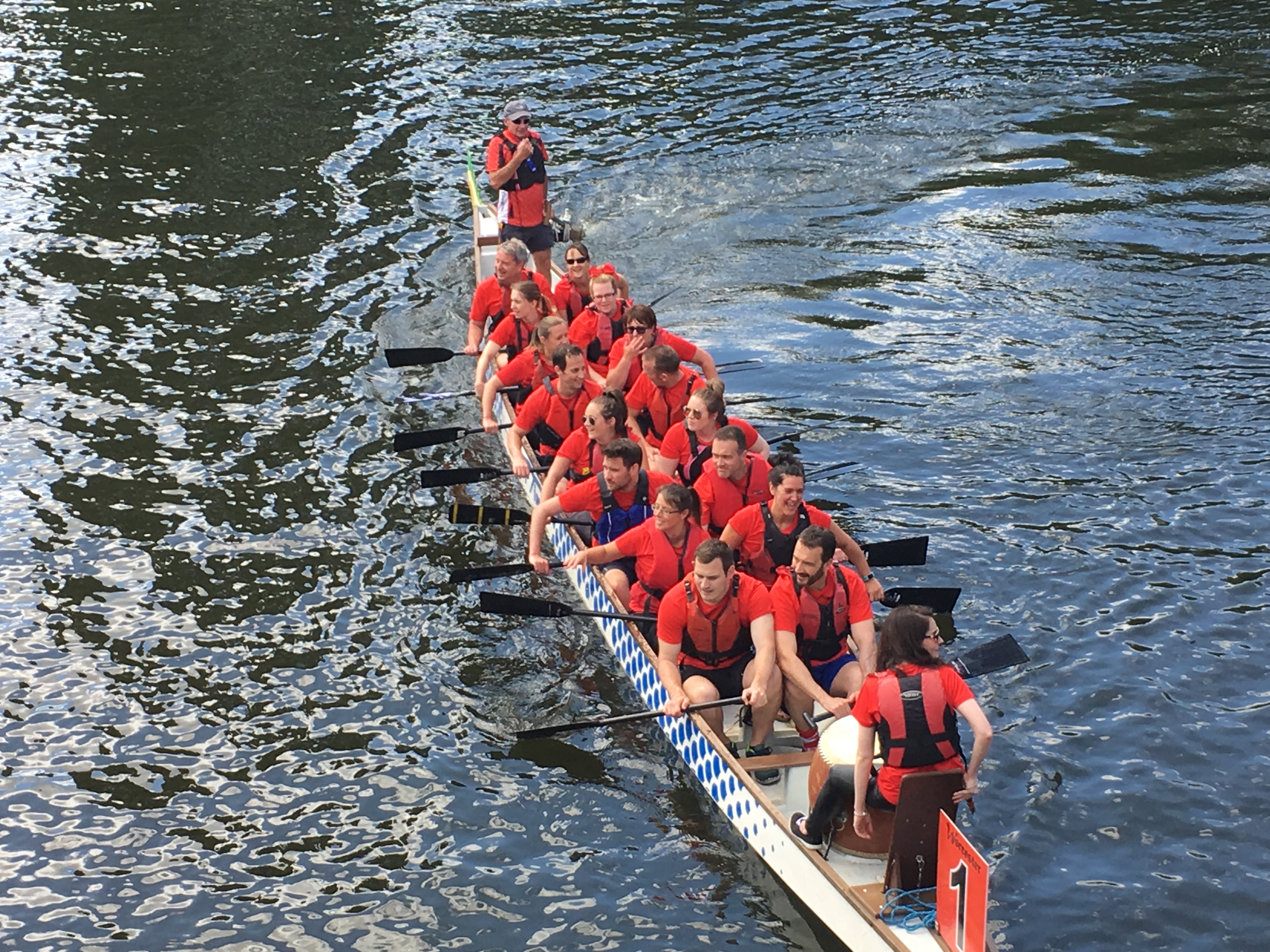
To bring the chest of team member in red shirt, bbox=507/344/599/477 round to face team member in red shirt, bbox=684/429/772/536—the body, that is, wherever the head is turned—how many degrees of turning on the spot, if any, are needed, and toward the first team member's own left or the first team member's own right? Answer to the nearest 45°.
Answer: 0° — they already face them

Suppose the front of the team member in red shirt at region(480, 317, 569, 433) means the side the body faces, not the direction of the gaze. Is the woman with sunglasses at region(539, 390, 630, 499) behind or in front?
in front

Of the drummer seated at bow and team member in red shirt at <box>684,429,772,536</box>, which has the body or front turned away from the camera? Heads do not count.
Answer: the drummer seated at bow

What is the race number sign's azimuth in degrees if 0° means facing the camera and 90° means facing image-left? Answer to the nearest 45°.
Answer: approximately 45°

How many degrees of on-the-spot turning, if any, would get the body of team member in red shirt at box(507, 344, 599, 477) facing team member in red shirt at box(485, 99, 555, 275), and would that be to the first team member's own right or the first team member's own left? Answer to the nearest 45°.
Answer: approximately 135° to the first team member's own left

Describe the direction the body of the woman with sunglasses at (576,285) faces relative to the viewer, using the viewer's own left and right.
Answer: facing the viewer

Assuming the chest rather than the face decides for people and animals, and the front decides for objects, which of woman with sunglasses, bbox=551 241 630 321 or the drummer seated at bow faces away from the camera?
the drummer seated at bow

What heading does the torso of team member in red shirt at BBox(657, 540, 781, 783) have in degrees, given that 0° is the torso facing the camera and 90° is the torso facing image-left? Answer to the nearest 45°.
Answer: approximately 0°

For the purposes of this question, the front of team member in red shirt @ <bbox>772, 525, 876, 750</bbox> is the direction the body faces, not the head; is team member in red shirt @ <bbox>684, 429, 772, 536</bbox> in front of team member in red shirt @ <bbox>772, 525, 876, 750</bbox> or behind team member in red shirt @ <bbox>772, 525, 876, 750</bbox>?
behind

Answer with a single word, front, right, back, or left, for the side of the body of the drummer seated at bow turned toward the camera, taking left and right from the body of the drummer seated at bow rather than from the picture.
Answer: back
